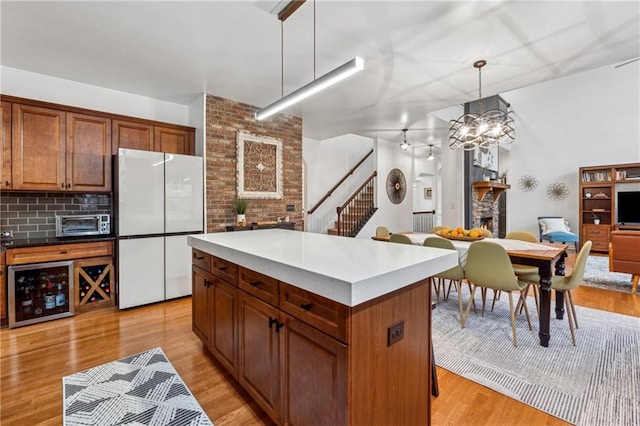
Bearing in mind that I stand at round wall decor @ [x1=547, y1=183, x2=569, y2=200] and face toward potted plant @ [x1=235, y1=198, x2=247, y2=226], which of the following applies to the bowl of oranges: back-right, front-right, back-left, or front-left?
front-left

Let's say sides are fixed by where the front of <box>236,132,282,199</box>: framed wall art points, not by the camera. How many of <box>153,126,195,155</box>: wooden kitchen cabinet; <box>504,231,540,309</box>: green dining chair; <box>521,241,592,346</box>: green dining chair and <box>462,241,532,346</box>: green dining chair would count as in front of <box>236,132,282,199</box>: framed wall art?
3

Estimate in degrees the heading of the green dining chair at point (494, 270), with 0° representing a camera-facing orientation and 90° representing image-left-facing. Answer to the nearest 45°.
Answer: approximately 225°

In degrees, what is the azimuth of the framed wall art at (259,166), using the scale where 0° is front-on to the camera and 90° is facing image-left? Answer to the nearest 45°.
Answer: approximately 315°

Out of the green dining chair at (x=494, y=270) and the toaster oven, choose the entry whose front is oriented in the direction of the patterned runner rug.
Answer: the toaster oven

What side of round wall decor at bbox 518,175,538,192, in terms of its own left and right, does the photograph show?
front

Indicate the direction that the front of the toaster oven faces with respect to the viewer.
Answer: facing the viewer

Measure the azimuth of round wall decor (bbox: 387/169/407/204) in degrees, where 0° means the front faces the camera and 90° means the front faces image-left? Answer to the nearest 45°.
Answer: approximately 315°

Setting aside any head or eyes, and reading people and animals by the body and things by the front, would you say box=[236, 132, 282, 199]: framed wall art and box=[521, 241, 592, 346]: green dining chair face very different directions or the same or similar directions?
very different directions

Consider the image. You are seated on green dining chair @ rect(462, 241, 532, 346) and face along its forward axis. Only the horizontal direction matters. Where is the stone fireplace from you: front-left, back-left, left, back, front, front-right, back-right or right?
front-left

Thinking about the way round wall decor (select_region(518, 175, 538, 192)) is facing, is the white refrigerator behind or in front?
in front

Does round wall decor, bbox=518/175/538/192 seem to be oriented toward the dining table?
yes

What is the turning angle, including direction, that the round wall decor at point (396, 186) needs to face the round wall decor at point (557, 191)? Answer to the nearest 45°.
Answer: approximately 45° to its left
